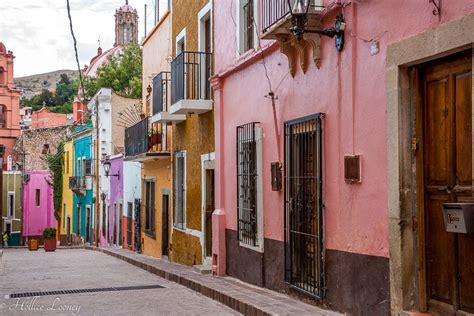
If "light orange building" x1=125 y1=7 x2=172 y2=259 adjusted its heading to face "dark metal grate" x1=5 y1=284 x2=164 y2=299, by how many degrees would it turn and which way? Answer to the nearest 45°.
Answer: approximately 45° to its left

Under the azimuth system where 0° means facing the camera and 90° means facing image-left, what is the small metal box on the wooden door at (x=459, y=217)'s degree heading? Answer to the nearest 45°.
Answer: approximately 45°

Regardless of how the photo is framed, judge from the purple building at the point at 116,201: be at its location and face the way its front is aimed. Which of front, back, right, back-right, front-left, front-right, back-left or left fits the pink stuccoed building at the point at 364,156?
front-left

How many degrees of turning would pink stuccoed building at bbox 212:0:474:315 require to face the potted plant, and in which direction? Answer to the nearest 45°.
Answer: approximately 90° to its right

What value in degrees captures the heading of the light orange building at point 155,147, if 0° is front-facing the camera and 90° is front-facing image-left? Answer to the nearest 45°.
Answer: approximately 45°

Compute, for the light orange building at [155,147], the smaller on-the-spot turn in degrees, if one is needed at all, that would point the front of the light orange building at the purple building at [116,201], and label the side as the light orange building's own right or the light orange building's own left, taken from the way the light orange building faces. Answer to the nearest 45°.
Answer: approximately 135° to the light orange building's own right

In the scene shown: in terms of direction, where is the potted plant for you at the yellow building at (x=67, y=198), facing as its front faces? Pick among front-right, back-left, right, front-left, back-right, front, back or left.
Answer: front-left

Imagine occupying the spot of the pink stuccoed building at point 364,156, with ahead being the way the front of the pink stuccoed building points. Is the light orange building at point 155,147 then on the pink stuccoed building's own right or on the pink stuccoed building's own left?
on the pink stuccoed building's own right
